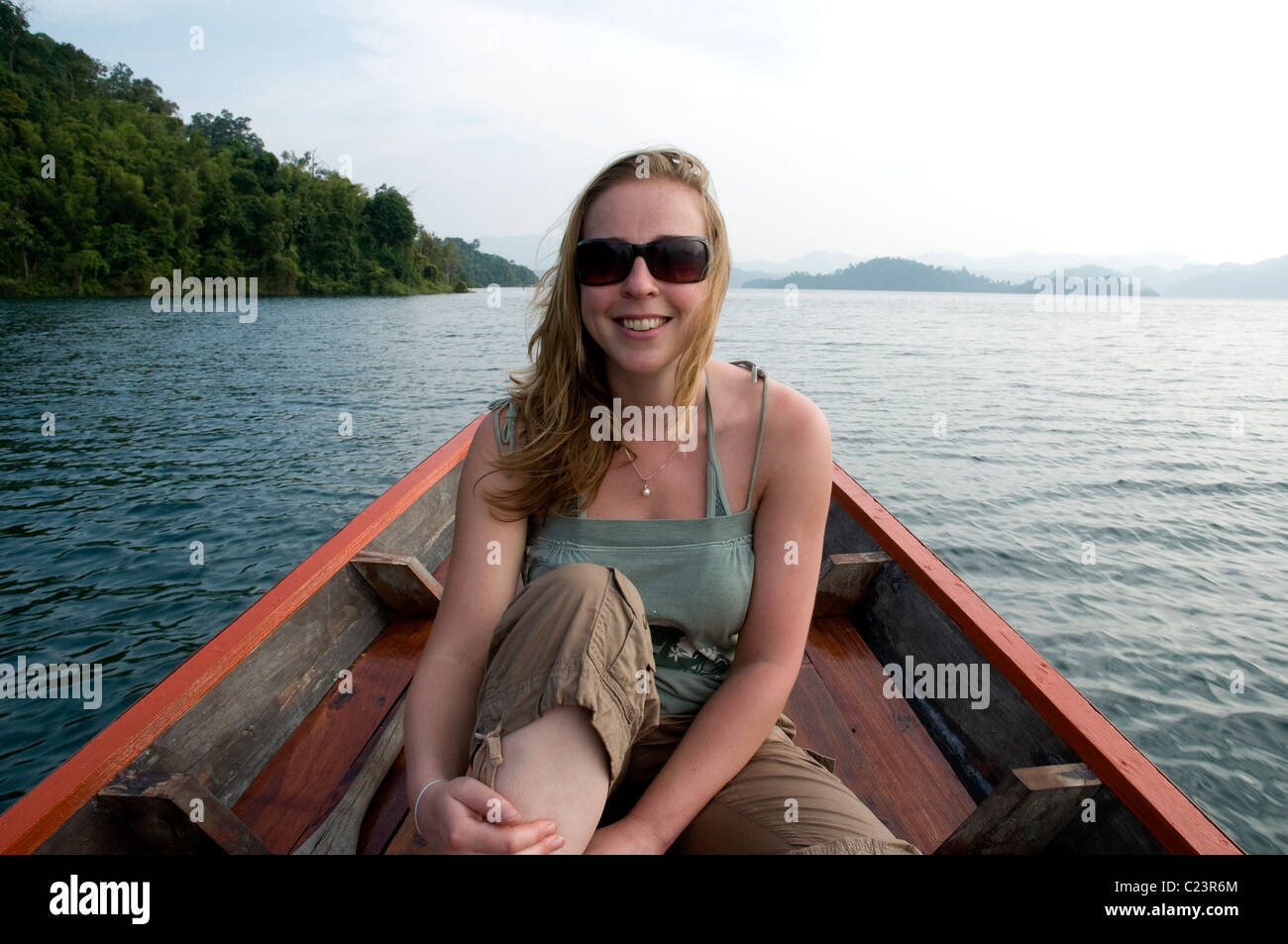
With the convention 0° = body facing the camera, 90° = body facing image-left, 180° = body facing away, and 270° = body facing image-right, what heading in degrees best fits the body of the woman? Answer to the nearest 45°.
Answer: approximately 0°

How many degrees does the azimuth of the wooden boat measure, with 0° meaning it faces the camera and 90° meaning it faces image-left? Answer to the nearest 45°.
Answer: approximately 180°
